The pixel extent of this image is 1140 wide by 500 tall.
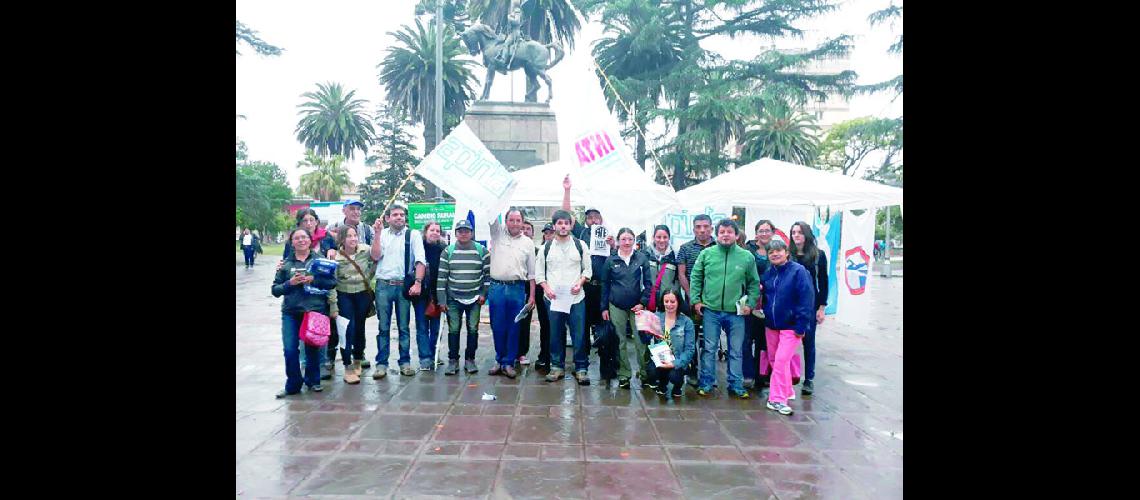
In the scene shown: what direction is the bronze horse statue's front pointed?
to the viewer's left

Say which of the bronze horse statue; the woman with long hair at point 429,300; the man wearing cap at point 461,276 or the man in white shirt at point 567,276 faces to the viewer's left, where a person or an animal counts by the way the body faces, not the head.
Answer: the bronze horse statue

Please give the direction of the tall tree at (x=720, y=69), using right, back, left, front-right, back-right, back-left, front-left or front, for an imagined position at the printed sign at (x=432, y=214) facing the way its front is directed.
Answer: back-left

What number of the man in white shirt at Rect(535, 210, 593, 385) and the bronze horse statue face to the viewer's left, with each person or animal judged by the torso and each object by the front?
1

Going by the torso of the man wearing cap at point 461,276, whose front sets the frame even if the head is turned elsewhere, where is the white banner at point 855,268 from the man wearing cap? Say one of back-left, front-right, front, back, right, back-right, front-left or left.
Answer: left

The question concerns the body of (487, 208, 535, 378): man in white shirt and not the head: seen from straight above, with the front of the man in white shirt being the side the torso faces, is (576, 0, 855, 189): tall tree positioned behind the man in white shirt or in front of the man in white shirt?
behind

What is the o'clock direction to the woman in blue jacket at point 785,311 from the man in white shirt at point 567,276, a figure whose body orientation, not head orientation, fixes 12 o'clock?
The woman in blue jacket is roughly at 10 o'clock from the man in white shirt.

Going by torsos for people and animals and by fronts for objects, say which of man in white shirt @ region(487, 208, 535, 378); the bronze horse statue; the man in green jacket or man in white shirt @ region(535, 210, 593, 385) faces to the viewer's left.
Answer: the bronze horse statue

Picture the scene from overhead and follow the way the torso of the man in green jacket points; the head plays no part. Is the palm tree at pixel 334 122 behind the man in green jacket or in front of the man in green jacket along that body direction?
behind

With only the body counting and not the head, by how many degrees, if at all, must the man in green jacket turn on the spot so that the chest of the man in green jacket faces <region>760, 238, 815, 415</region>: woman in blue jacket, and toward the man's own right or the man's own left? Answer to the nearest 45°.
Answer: approximately 45° to the man's own left
